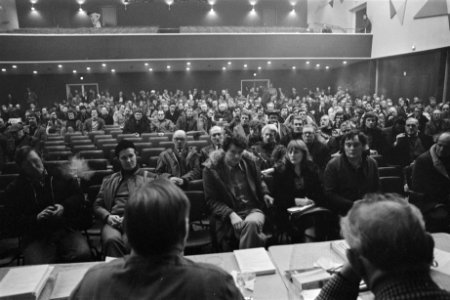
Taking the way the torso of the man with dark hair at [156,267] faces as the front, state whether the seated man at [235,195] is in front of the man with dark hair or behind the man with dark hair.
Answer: in front

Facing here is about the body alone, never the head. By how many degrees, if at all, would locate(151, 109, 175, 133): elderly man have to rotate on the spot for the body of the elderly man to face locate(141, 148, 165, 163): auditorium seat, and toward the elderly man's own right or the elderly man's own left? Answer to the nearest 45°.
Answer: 0° — they already face it

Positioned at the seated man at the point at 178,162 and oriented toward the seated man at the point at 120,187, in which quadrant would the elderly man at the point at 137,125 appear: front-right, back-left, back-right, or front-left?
back-right

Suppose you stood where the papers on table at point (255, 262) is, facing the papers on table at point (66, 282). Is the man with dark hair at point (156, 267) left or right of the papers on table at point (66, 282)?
left

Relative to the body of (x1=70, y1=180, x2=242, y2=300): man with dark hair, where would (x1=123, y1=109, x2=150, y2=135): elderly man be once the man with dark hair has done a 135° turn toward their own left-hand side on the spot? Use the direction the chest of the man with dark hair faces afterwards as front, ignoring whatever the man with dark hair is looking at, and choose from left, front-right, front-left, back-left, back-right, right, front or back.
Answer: back-right

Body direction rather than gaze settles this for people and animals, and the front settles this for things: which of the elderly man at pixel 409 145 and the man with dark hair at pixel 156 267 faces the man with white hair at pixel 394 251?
the elderly man

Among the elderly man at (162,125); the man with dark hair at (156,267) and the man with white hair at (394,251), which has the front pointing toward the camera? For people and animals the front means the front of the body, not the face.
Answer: the elderly man

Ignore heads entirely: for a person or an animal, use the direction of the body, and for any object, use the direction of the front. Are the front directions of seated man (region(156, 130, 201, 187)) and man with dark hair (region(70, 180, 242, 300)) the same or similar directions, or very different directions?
very different directions

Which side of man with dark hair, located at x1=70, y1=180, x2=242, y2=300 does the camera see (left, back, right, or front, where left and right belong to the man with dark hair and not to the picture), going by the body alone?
back

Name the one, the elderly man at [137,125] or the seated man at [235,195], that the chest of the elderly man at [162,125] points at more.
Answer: the seated man

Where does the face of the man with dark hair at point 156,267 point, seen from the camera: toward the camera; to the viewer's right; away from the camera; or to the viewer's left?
away from the camera

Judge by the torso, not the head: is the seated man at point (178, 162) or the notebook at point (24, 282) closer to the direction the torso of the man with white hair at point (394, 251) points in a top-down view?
the seated man
